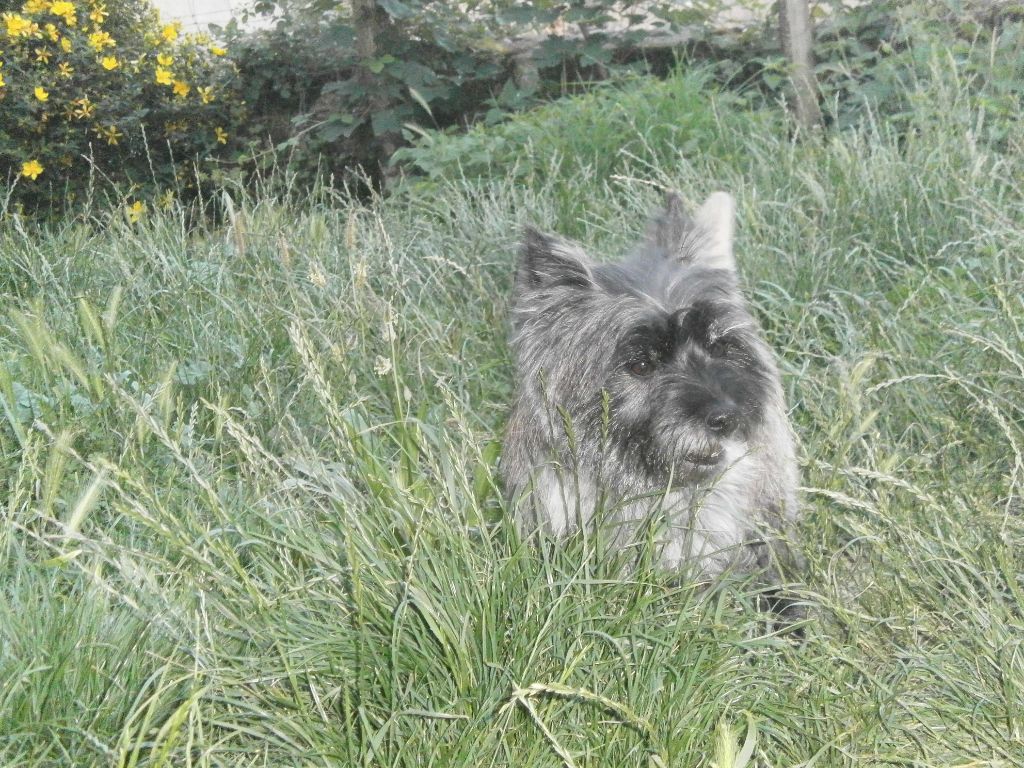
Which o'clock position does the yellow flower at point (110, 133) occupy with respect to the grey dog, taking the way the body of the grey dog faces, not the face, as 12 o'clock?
The yellow flower is roughly at 6 o'clock from the grey dog.

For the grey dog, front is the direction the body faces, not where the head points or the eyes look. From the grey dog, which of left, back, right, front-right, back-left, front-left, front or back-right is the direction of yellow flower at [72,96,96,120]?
back

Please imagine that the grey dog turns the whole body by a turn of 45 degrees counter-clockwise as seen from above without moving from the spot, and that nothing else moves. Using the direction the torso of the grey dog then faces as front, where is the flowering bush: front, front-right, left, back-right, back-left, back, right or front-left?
back-left

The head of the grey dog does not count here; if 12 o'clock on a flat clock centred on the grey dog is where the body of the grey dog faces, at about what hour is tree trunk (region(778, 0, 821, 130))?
The tree trunk is roughly at 8 o'clock from the grey dog.

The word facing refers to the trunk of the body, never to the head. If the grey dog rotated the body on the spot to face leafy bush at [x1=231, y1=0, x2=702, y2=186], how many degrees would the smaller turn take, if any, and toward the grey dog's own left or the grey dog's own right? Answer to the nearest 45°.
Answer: approximately 135° to the grey dog's own left

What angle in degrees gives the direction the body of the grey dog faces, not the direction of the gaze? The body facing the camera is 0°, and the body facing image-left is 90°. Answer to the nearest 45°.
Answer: approximately 315°
